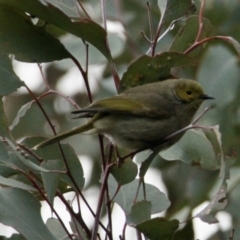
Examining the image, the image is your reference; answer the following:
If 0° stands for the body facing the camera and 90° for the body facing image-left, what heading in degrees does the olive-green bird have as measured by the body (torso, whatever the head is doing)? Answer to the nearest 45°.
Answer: approximately 270°

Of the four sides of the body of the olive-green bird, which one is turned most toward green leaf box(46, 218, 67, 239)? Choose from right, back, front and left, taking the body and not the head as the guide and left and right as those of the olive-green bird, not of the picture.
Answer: back

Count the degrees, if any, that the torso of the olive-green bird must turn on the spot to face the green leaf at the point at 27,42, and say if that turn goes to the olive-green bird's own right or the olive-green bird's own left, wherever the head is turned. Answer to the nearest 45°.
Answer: approximately 135° to the olive-green bird's own right

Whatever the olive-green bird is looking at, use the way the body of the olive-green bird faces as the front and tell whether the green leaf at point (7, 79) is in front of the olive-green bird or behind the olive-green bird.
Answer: behind

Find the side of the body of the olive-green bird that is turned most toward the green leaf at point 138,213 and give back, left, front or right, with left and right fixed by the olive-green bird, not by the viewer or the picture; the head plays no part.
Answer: right

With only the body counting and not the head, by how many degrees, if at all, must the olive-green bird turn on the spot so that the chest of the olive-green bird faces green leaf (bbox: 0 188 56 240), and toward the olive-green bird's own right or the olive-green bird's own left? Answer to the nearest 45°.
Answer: approximately 135° to the olive-green bird's own right
